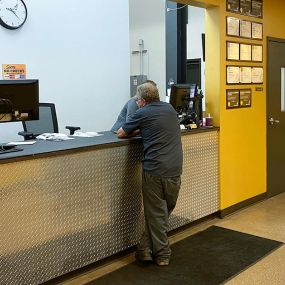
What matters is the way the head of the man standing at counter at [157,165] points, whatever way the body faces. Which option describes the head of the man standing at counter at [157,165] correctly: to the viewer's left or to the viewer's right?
to the viewer's left

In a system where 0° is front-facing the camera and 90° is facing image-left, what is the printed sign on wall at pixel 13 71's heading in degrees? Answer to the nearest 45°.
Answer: approximately 0°

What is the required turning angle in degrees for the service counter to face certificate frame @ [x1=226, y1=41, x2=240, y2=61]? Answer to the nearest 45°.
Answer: approximately 90° to its left

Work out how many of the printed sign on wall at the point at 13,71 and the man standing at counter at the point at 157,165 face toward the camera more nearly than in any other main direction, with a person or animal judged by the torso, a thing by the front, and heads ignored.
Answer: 1

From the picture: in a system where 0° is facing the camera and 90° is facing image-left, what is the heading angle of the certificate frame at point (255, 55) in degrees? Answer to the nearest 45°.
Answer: approximately 315°

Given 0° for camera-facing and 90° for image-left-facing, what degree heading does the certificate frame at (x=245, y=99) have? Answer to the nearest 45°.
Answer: approximately 315°

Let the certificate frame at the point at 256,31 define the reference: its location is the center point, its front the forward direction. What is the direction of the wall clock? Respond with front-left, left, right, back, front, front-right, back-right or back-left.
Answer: back-right

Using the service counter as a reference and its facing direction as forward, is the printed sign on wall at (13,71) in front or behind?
behind

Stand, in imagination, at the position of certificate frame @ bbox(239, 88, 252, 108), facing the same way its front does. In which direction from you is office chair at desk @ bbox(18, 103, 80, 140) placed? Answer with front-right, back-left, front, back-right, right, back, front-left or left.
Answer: back-right

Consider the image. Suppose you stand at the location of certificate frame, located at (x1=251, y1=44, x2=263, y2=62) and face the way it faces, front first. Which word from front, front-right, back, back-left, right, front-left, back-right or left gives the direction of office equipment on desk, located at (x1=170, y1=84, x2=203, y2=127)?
right
